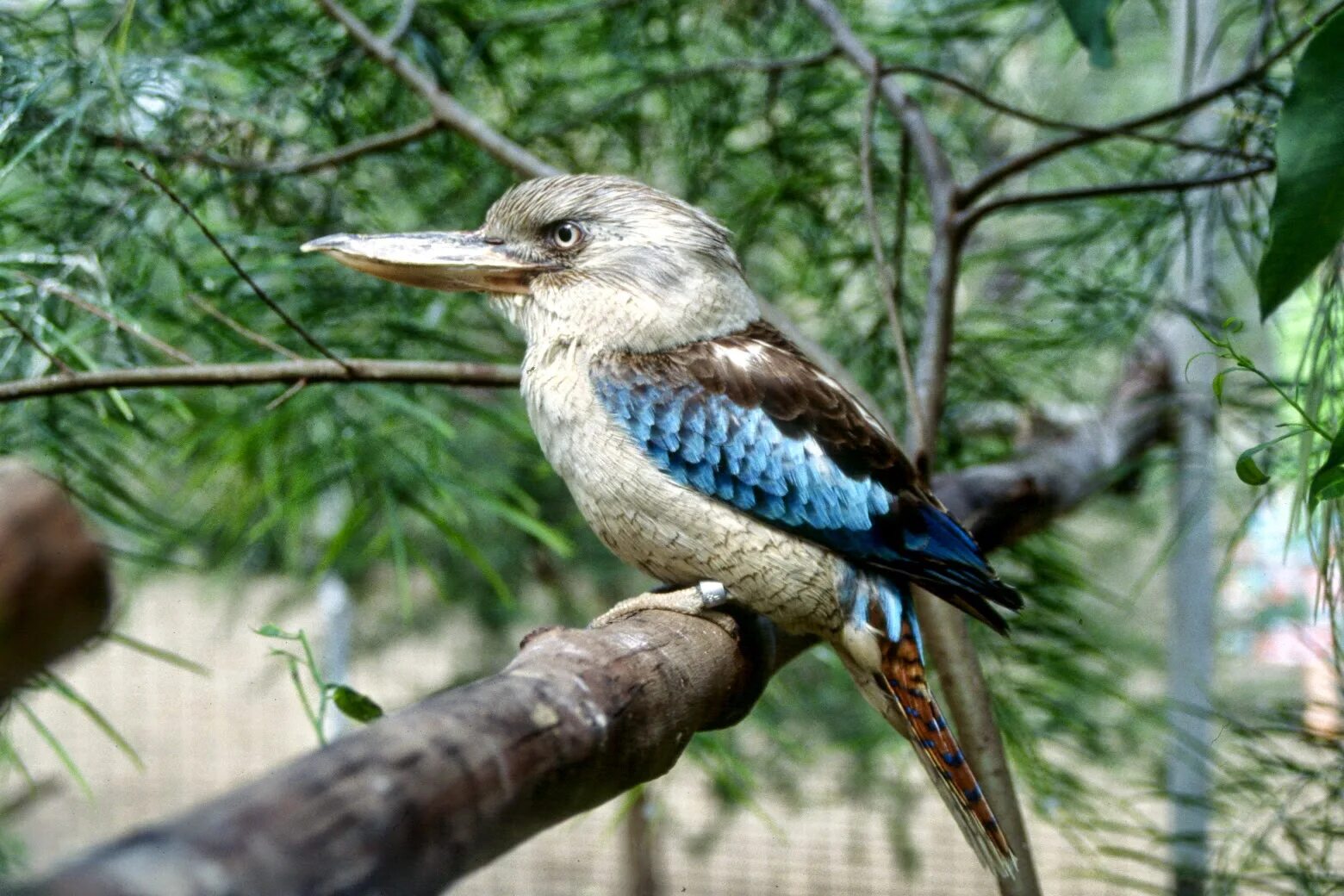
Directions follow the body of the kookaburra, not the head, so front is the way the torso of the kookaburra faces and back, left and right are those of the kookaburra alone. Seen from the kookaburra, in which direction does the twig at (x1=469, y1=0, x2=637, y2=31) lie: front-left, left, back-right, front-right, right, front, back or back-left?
front-right

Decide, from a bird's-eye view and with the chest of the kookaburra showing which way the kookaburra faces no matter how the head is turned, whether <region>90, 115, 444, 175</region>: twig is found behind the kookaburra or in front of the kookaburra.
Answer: in front

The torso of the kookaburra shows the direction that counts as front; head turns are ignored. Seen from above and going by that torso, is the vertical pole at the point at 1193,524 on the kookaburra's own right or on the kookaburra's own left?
on the kookaburra's own right

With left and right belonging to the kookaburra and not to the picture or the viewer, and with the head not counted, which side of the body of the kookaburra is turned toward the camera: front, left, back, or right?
left
